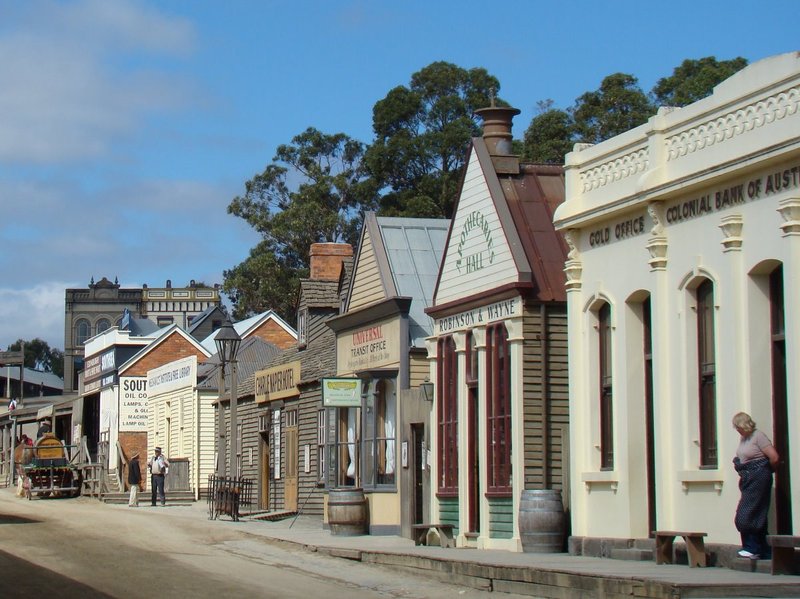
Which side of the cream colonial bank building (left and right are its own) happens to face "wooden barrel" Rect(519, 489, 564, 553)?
right

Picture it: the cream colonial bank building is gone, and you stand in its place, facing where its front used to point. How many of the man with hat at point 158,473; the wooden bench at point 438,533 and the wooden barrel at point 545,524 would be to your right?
3

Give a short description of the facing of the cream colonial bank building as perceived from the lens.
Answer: facing the viewer and to the left of the viewer

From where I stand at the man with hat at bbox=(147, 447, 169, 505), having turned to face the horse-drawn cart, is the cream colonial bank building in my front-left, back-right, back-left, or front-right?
back-left

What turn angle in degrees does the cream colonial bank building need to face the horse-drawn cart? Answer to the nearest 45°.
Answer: approximately 90° to its right

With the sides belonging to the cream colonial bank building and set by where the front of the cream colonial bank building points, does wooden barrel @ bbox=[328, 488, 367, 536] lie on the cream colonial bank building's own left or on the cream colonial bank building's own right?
on the cream colonial bank building's own right

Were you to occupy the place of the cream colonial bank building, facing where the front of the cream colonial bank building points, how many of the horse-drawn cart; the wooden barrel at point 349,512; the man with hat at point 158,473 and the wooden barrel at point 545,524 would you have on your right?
4

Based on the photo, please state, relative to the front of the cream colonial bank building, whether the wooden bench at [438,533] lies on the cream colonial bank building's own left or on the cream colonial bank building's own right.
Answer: on the cream colonial bank building's own right

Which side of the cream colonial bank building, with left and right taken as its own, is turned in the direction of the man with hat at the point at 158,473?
right
